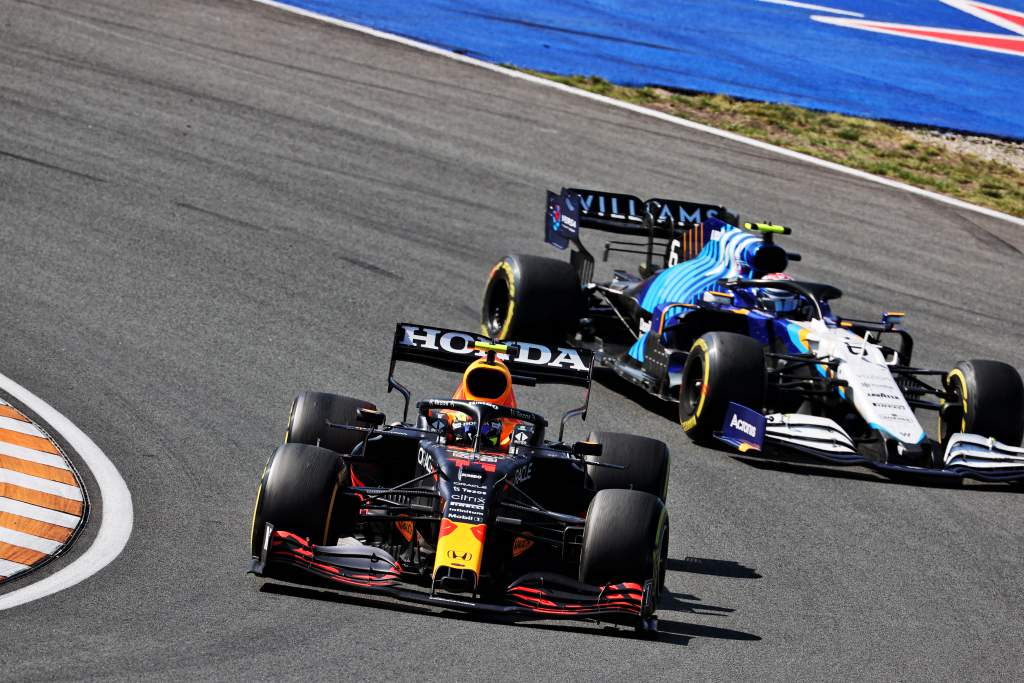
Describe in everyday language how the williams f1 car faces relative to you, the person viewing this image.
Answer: facing the viewer and to the right of the viewer

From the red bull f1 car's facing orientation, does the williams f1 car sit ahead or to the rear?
to the rear

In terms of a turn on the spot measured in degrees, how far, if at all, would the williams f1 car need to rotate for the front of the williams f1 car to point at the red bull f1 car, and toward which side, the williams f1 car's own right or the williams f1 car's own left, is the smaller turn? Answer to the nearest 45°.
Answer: approximately 45° to the williams f1 car's own right

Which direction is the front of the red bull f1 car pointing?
toward the camera

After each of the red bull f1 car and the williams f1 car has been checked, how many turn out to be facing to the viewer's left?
0
